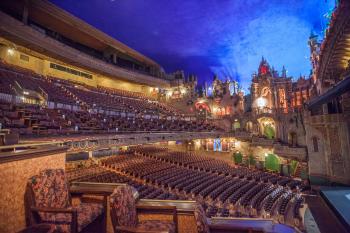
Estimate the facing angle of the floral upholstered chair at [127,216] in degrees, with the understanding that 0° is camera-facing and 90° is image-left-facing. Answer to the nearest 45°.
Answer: approximately 270°

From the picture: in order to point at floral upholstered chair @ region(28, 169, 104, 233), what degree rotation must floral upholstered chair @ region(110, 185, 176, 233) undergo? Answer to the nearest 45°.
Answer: approximately 180°
